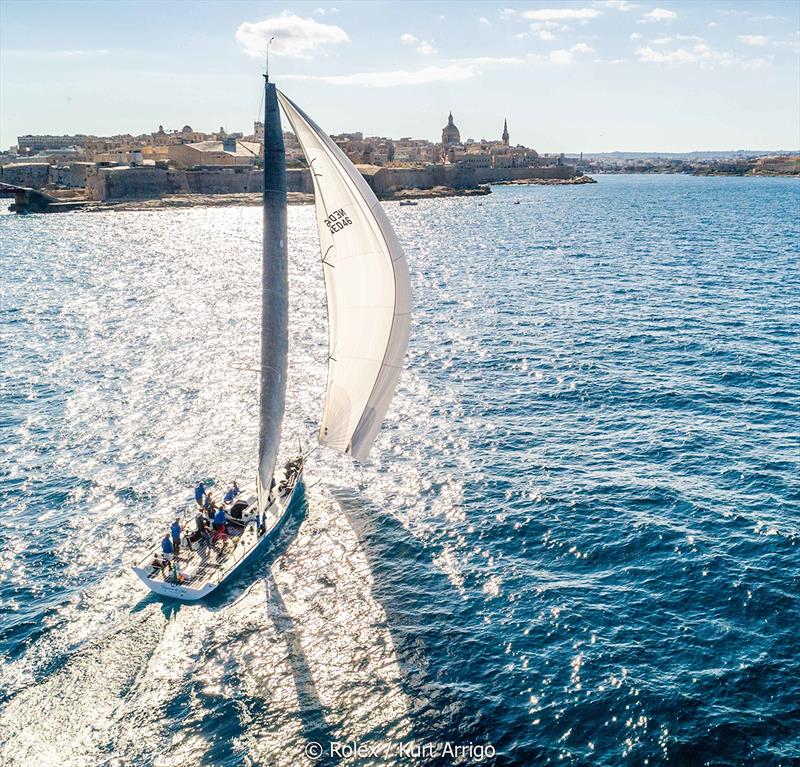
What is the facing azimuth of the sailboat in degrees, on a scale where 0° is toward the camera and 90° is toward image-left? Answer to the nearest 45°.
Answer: approximately 225°
